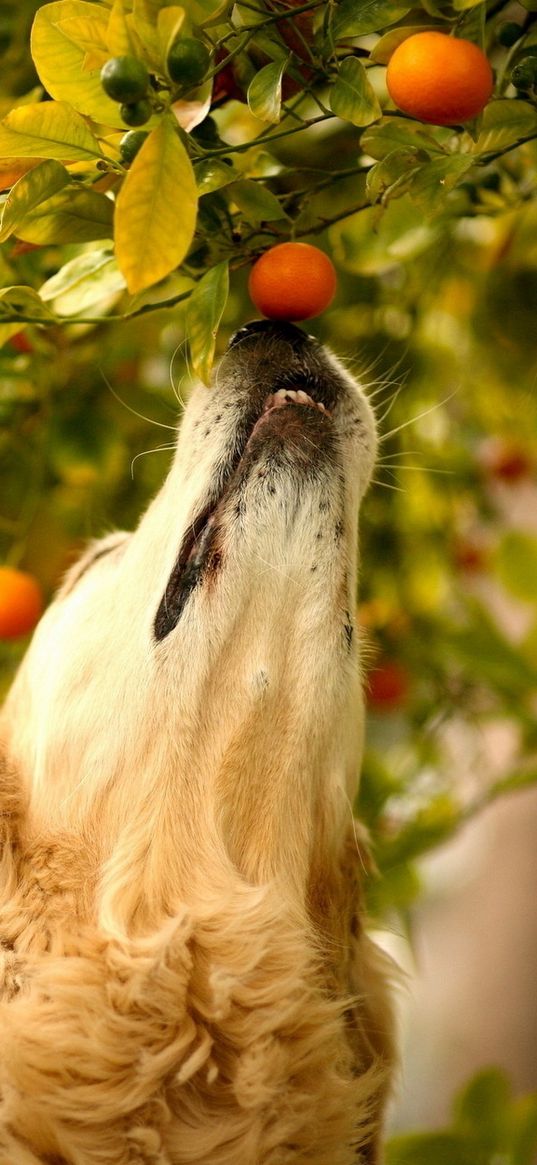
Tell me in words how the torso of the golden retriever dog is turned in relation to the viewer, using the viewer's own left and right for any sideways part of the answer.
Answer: facing the viewer and to the right of the viewer
